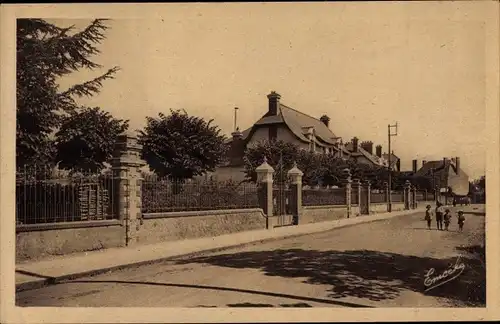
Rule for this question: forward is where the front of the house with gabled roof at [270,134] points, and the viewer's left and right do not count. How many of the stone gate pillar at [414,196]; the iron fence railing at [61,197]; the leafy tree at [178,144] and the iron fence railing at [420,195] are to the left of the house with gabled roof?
2

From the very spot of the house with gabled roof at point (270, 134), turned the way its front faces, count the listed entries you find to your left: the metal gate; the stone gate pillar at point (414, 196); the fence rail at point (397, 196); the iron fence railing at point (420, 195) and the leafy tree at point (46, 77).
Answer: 3

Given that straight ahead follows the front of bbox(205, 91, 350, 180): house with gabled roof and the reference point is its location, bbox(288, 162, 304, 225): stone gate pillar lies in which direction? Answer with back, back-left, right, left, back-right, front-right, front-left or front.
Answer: front-right

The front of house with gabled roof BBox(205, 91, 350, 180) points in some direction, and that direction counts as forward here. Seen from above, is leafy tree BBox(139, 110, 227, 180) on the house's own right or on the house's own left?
on the house's own right

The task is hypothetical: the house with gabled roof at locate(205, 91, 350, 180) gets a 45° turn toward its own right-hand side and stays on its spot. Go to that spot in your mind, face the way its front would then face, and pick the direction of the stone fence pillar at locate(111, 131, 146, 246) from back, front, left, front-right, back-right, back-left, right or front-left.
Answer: front

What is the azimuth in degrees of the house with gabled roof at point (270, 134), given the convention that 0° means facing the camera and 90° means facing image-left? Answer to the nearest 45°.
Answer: approximately 315°
